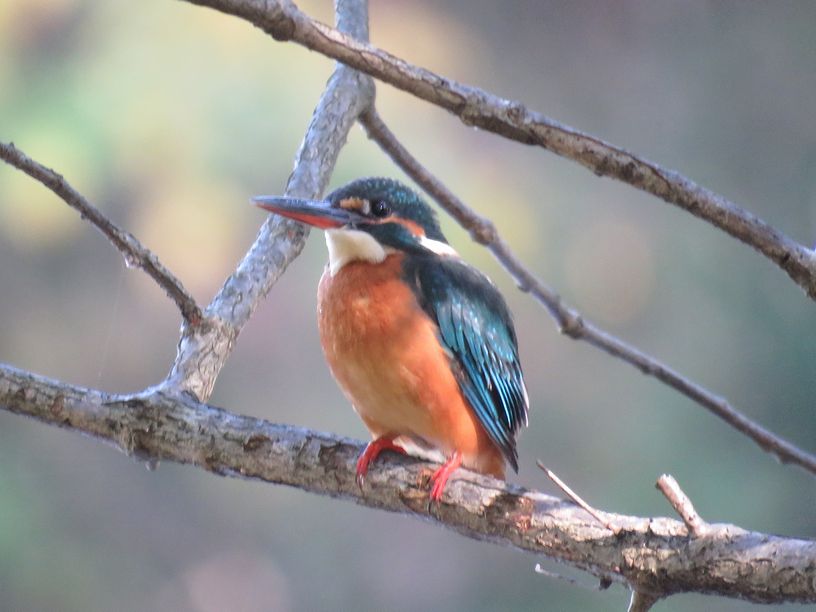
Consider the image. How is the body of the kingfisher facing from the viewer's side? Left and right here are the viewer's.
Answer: facing the viewer and to the left of the viewer

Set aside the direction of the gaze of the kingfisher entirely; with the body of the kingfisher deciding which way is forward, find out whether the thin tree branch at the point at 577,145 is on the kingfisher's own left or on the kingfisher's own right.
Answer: on the kingfisher's own left
